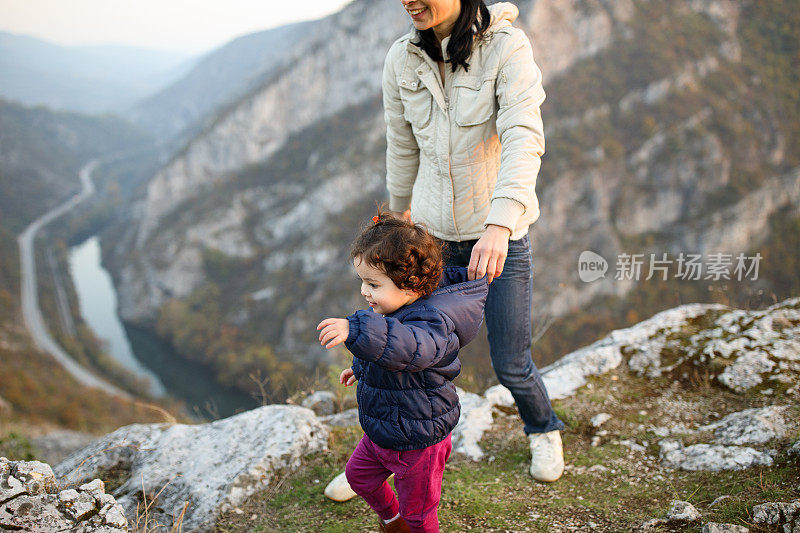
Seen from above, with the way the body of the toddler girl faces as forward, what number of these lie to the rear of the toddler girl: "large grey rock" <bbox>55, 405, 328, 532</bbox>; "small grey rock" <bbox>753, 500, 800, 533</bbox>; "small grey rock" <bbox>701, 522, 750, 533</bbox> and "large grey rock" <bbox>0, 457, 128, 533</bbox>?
2

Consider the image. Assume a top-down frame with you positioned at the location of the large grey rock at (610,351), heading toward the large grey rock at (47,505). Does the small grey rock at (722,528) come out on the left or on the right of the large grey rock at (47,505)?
left

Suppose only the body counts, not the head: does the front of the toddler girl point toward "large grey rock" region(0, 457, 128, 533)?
yes

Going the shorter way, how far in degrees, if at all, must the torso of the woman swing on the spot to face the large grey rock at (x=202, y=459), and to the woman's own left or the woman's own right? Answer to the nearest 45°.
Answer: approximately 45° to the woman's own right

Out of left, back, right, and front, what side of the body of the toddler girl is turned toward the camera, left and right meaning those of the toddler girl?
left

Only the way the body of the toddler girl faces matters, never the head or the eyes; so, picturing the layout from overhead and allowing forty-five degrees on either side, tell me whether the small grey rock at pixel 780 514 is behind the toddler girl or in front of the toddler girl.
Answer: behind

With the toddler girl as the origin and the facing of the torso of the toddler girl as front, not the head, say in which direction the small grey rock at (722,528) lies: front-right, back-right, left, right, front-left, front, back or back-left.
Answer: back
